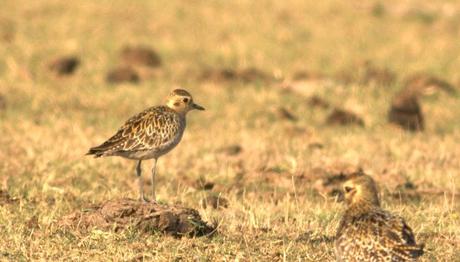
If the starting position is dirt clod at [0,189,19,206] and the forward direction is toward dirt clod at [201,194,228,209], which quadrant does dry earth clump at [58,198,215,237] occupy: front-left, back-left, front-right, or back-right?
front-right

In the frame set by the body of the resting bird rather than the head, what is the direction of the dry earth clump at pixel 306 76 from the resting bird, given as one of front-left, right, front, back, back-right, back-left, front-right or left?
front-right

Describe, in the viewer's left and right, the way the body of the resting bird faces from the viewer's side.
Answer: facing away from the viewer and to the left of the viewer

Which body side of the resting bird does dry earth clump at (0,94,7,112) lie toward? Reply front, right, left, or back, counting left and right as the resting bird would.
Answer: front

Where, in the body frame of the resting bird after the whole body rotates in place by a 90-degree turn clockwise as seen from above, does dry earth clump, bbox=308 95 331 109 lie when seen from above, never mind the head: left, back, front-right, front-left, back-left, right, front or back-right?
front-left

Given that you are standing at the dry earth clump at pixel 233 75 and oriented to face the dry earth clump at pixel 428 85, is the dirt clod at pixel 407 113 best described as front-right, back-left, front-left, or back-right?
front-right

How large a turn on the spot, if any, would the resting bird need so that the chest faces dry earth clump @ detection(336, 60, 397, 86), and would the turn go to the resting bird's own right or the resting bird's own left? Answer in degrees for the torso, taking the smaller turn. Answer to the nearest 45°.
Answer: approximately 45° to the resting bird's own right

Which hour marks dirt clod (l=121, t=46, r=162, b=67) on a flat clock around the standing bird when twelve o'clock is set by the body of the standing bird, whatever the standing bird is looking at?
The dirt clod is roughly at 9 o'clock from the standing bird.

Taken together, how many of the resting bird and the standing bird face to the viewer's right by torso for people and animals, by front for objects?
1

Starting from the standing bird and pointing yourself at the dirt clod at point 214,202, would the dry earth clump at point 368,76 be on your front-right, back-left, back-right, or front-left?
front-left

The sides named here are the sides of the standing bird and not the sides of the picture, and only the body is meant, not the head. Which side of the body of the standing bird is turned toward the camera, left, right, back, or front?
right

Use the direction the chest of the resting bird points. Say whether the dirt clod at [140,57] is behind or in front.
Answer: in front
